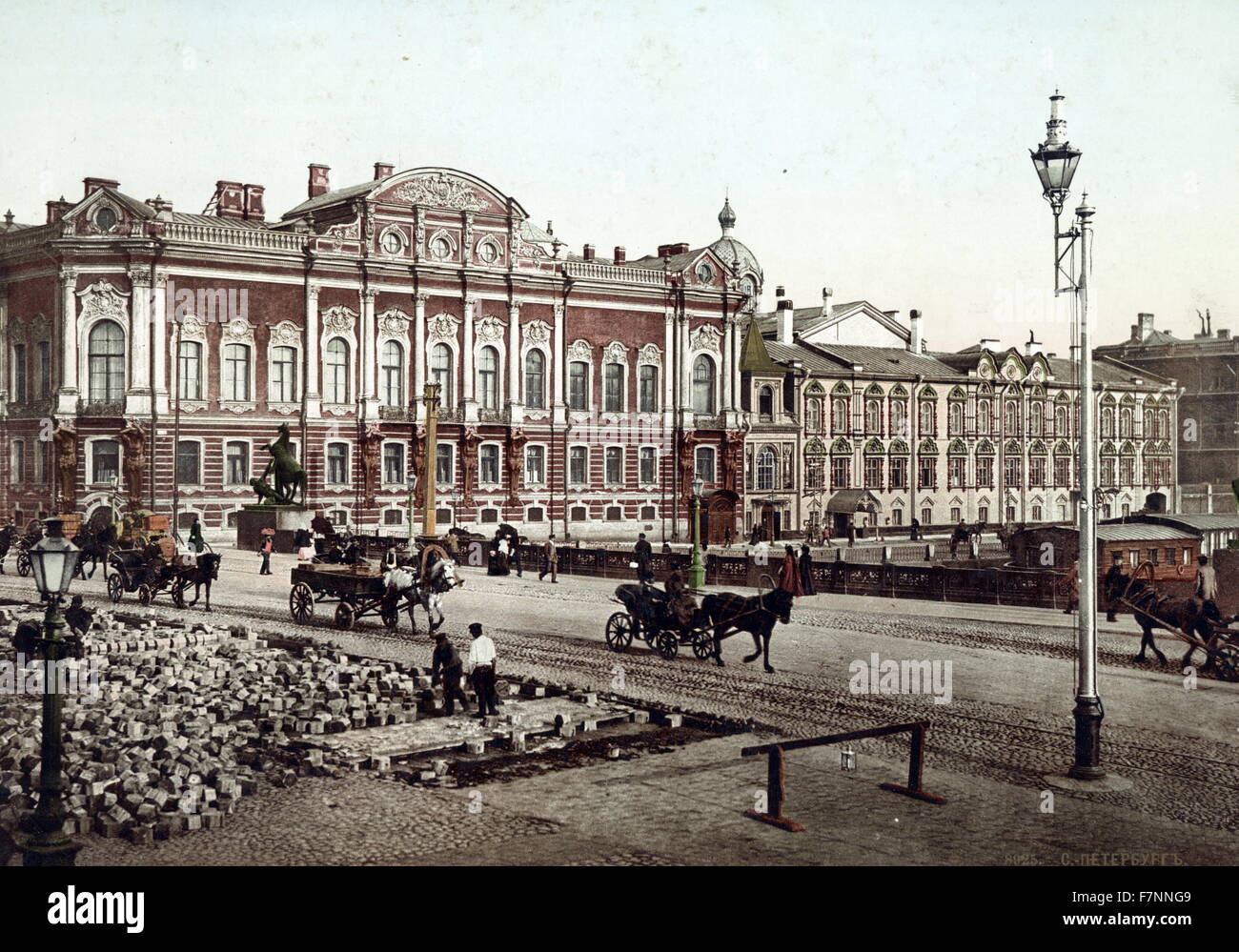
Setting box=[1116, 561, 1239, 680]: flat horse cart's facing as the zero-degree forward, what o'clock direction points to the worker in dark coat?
The worker in dark coat is roughly at 11 o'clock from the flat horse cart.

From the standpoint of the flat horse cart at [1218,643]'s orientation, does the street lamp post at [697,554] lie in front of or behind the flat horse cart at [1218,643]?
in front

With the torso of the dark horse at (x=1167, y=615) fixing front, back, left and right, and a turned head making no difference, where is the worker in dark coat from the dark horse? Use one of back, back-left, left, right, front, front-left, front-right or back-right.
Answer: front-left

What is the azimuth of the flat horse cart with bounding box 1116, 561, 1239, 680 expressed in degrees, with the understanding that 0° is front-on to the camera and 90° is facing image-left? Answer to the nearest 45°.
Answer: approximately 90°

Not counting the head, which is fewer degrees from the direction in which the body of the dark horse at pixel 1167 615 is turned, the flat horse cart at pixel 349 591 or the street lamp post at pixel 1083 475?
the flat horse cart

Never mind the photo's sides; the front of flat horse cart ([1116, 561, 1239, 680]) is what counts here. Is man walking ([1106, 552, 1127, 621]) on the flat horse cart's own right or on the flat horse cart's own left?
on the flat horse cart's own right

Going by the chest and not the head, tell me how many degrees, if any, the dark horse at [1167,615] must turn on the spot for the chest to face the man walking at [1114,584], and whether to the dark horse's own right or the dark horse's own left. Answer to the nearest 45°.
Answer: approximately 90° to the dark horse's own right

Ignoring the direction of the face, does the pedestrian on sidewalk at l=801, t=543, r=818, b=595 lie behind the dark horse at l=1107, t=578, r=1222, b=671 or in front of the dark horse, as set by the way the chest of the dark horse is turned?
in front

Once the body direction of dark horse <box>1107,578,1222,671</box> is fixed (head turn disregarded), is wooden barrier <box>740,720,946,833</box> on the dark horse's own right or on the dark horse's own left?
on the dark horse's own left

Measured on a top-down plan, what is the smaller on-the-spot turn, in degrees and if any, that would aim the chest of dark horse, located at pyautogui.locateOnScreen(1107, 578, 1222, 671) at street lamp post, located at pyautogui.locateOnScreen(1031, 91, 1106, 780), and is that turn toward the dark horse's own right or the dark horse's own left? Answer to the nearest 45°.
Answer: approximately 90° to the dark horse's own left

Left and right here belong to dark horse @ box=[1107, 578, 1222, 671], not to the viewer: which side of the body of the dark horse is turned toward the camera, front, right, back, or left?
left

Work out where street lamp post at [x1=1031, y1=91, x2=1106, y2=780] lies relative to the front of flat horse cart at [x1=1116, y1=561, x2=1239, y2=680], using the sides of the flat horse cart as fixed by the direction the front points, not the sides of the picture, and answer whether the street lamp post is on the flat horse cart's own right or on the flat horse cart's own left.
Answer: on the flat horse cart's own left
